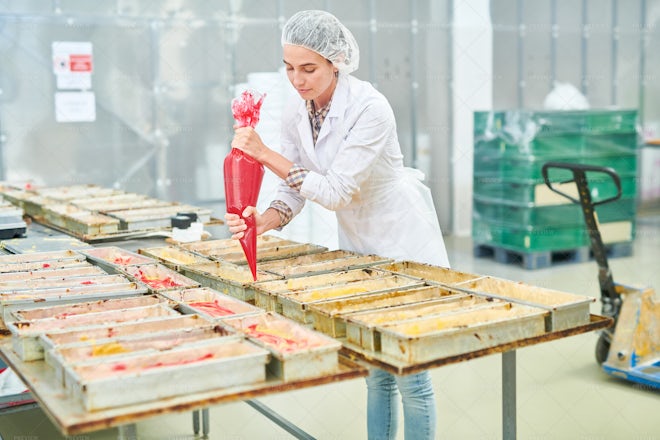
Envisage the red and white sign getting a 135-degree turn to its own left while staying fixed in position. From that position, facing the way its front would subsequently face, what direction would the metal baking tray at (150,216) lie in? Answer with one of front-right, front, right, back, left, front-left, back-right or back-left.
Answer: back-right

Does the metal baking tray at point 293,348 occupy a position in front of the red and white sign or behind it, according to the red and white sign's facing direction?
in front

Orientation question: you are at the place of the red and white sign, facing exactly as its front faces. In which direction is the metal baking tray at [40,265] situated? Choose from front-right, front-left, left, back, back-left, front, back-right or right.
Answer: front

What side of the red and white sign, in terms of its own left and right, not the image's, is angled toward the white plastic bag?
left

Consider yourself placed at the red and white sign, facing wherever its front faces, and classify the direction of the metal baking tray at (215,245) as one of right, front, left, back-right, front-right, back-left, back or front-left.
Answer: front

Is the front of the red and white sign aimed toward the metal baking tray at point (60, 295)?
yes

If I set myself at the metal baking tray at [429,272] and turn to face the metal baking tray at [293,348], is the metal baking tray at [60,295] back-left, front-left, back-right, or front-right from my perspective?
front-right

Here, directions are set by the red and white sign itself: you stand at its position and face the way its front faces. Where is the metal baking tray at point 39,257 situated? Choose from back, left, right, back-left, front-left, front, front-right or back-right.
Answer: front

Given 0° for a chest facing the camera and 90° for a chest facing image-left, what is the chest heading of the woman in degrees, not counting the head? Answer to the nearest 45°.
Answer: approximately 45°

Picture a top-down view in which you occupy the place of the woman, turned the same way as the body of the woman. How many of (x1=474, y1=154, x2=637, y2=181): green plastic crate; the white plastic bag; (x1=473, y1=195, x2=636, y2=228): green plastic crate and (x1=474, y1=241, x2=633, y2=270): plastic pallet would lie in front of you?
0

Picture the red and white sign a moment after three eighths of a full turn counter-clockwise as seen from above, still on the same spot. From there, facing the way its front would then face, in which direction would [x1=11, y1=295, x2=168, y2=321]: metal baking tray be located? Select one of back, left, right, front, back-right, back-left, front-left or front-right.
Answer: back-right

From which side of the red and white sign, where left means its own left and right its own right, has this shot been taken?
front

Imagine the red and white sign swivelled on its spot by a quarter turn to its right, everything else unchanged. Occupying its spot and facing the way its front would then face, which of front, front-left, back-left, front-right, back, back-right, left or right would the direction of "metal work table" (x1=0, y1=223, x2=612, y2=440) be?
left

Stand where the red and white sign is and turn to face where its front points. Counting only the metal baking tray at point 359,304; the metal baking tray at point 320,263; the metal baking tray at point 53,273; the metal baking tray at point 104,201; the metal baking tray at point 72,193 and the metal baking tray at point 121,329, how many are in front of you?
6

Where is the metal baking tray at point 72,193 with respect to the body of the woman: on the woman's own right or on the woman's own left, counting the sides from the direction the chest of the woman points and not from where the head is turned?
on the woman's own right

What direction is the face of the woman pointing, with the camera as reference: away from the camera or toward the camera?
toward the camera

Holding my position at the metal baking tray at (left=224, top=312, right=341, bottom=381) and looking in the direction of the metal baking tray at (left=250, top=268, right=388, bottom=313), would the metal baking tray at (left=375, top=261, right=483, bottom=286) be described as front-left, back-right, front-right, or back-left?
front-right

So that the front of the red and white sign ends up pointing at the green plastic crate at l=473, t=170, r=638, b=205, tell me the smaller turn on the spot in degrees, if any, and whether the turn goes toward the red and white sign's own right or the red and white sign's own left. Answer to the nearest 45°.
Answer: approximately 90° to the red and white sign's own left

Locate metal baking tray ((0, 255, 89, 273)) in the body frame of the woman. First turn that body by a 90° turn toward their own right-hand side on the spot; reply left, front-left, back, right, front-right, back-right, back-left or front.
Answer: front-left

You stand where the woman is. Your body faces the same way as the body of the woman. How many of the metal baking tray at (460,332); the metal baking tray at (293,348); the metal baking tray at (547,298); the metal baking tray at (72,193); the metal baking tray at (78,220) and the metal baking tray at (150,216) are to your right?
3

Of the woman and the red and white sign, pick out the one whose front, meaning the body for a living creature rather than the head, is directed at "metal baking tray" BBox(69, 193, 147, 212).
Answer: the red and white sign
